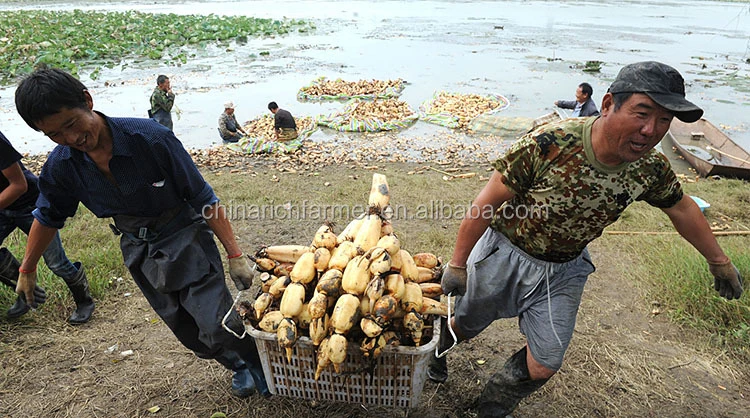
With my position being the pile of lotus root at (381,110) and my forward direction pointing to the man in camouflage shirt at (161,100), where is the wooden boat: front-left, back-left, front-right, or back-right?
back-left

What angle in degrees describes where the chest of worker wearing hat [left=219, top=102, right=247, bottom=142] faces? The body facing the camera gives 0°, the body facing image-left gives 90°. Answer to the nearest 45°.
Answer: approximately 315°

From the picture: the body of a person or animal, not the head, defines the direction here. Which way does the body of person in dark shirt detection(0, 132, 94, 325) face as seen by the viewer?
to the viewer's left

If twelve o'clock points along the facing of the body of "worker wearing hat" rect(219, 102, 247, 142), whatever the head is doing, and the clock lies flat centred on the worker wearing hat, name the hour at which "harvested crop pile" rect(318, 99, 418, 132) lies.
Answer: The harvested crop pile is roughly at 10 o'clock from the worker wearing hat.

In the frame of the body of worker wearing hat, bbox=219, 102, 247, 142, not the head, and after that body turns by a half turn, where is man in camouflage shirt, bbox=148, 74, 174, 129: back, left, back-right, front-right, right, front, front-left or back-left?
front-left

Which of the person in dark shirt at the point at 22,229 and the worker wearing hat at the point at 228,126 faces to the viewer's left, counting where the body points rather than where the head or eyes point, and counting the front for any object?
the person in dark shirt

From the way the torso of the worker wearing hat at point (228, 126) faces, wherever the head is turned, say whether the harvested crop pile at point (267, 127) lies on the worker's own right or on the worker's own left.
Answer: on the worker's own left

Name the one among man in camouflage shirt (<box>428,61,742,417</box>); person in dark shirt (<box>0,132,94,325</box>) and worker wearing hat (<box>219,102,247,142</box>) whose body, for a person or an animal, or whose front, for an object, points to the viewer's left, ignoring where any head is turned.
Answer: the person in dark shirt

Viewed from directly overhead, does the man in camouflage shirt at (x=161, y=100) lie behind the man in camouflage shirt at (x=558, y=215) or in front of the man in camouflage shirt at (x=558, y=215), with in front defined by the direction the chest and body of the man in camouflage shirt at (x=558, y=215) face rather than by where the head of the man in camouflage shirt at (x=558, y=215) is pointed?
behind

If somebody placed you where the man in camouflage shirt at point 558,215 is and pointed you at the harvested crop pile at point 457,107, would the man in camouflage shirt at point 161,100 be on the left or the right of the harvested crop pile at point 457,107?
left

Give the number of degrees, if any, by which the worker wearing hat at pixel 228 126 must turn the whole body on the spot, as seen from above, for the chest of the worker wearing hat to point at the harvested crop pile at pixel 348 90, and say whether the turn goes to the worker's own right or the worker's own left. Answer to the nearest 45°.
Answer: approximately 90° to the worker's own left
